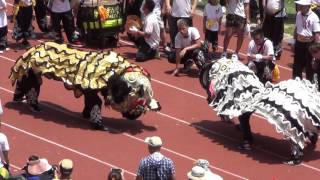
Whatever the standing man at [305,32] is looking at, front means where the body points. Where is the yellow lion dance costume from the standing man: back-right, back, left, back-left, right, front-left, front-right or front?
front

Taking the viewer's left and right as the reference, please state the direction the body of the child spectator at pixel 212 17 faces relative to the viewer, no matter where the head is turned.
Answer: facing the viewer

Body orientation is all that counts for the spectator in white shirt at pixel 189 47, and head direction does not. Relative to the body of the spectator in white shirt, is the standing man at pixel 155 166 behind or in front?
in front

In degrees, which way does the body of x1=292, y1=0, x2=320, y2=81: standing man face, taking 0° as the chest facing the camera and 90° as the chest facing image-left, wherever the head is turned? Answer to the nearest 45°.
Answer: approximately 45°

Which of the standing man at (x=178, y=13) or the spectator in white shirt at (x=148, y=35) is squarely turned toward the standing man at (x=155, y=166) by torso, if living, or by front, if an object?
the standing man at (x=178, y=13)

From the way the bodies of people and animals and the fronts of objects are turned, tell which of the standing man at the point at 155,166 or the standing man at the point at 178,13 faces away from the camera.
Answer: the standing man at the point at 155,166

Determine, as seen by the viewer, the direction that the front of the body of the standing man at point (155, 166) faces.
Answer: away from the camera

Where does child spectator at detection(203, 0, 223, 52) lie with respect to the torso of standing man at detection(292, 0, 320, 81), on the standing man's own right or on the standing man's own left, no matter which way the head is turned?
on the standing man's own right

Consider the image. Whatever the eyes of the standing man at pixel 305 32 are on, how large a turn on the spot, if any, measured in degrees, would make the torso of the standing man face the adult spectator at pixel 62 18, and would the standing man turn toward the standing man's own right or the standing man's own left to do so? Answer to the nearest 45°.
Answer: approximately 45° to the standing man's own right

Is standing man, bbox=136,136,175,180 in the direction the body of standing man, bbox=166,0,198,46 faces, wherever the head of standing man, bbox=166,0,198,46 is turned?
yes

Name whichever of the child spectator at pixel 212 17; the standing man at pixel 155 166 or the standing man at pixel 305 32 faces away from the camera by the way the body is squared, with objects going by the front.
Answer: the standing man at pixel 155 166

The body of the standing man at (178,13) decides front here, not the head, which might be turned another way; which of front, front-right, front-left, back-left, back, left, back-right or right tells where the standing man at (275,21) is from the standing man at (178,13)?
left
